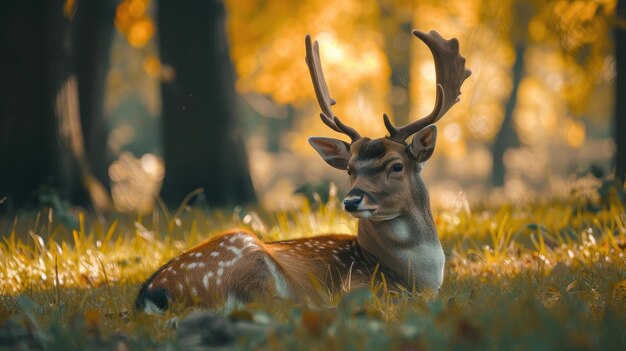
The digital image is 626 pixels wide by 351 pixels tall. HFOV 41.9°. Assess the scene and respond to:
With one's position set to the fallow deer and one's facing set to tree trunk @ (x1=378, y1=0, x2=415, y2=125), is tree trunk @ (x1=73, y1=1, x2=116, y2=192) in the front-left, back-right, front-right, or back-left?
front-left

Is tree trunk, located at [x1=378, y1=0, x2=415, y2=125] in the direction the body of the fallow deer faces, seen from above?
no

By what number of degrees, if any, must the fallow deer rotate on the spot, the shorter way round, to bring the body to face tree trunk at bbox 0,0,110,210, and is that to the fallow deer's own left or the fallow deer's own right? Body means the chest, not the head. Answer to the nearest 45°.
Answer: approximately 135° to the fallow deer's own left

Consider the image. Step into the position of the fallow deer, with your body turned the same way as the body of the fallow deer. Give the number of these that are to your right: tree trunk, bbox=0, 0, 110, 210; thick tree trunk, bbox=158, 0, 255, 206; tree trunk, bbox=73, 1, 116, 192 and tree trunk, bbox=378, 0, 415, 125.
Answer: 0

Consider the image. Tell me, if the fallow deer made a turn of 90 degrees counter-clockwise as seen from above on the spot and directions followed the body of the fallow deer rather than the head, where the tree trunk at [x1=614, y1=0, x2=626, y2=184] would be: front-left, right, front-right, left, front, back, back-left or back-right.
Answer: front-right

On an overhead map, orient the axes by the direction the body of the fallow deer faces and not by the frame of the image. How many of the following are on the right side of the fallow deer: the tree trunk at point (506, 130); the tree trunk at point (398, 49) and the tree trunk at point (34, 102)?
0

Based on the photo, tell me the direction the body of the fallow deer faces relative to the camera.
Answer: to the viewer's right

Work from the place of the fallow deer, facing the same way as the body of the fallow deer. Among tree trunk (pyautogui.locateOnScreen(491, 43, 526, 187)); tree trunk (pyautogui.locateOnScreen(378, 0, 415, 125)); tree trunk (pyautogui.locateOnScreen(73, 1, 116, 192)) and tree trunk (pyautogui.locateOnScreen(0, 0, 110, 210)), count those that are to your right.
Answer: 0

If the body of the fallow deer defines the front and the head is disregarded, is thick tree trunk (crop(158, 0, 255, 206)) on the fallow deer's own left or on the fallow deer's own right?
on the fallow deer's own left

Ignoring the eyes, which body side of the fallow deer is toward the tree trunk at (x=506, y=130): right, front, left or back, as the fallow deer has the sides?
left
